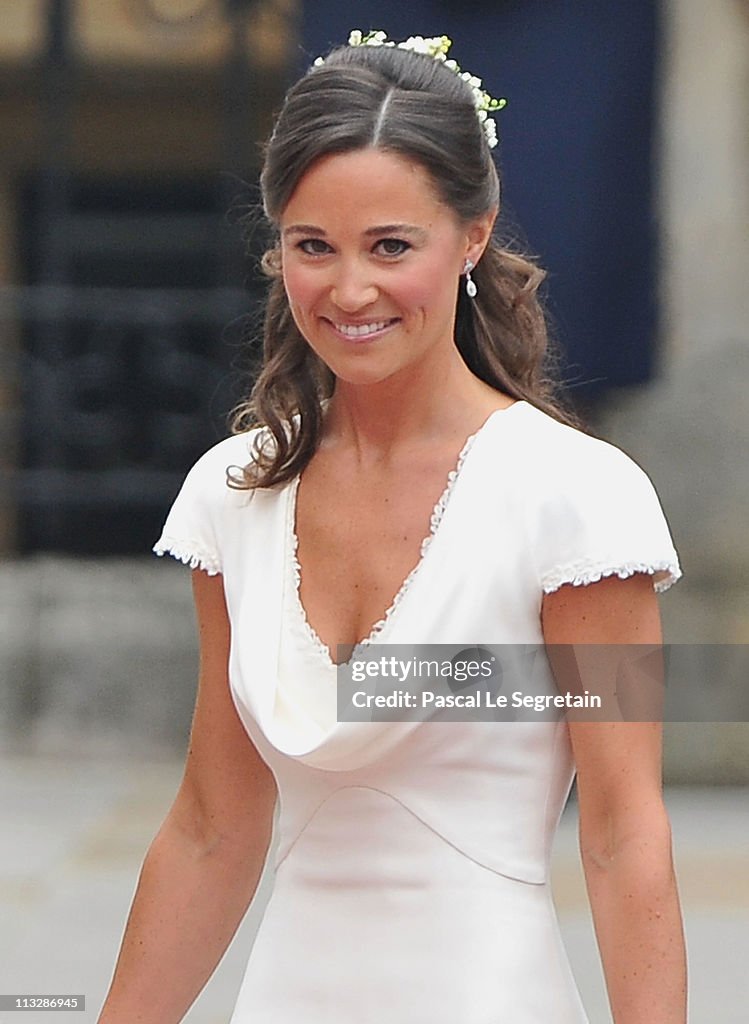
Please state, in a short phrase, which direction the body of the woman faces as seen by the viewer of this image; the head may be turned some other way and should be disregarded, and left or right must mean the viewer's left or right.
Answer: facing the viewer and to the left of the viewer
